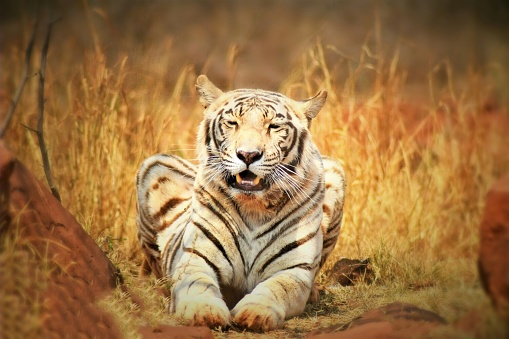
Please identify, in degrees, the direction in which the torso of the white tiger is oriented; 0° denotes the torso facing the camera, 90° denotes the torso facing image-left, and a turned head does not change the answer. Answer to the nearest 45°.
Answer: approximately 0°

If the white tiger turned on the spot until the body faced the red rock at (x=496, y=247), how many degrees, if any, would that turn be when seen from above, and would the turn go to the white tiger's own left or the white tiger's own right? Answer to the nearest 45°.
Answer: approximately 45° to the white tiger's own left

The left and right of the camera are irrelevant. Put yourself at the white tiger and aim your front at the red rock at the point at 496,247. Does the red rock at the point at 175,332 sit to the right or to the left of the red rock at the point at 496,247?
right

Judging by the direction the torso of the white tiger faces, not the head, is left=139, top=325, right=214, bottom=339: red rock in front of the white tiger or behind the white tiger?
in front

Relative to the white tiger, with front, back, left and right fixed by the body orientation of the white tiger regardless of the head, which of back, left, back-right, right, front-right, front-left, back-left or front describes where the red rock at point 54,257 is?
front-right
